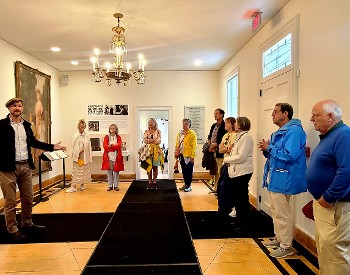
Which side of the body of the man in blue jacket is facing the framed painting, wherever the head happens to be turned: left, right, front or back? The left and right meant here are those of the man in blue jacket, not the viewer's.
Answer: front

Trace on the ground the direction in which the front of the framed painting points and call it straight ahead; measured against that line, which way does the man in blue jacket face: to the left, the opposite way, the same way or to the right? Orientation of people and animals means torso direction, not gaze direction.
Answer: the opposite way

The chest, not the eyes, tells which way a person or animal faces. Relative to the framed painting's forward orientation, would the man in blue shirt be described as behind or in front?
in front

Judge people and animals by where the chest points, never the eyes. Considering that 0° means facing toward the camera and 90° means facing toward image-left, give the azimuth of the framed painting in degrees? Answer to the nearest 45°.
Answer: approximately 315°

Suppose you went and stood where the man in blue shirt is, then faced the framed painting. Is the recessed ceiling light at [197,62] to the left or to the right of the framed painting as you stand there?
right

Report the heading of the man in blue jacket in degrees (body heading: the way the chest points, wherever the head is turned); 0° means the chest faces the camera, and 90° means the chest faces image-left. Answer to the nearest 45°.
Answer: approximately 90°

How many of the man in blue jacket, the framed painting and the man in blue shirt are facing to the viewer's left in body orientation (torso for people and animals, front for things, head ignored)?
2

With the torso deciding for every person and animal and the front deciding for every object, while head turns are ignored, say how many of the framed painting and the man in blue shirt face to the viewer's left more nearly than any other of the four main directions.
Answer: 1

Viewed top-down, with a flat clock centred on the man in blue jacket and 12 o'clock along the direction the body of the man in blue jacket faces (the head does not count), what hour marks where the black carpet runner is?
The black carpet runner is roughly at 12 o'clock from the man in blue jacket.

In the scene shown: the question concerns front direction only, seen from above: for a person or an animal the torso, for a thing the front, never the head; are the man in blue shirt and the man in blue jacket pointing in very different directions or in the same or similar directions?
same or similar directions

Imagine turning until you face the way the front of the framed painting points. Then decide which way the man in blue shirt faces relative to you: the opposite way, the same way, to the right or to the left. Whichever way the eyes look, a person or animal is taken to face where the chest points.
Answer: the opposite way

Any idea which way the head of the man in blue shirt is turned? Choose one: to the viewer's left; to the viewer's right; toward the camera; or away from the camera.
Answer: to the viewer's left

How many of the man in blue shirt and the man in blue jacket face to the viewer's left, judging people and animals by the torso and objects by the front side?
2

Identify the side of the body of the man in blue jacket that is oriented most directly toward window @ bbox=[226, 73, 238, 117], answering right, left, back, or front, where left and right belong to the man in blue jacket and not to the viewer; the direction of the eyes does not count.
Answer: right

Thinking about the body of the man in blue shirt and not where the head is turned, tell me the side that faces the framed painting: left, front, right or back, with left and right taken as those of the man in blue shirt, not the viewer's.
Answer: front

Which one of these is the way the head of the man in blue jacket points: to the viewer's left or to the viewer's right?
to the viewer's left

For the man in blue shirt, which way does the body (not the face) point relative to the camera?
to the viewer's left

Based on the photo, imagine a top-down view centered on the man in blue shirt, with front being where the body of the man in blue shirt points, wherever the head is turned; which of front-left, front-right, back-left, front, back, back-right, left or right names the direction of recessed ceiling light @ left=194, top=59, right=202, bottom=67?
front-right
